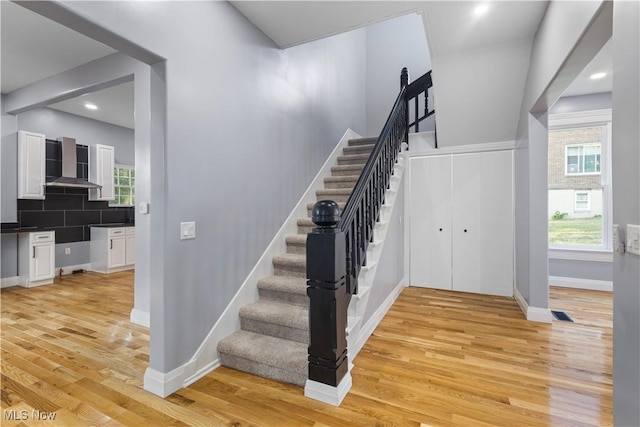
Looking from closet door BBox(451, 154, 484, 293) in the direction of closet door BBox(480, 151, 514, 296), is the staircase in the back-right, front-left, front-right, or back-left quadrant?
back-right

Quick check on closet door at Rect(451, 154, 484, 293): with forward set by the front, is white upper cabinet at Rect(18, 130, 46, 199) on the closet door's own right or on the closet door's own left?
on the closet door's own right

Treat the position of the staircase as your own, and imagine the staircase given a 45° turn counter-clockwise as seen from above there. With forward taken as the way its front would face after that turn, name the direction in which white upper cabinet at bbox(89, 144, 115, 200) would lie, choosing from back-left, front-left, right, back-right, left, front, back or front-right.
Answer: back-right

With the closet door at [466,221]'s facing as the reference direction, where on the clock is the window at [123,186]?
The window is roughly at 3 o'clock from the closet door.

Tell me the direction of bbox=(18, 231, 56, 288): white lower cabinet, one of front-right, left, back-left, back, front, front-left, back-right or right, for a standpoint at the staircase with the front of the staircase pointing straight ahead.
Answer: right

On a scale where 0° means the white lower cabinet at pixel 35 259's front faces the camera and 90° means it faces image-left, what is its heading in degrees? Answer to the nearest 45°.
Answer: approximately 315°

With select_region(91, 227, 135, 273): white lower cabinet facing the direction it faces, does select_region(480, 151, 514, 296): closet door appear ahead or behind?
ahead
